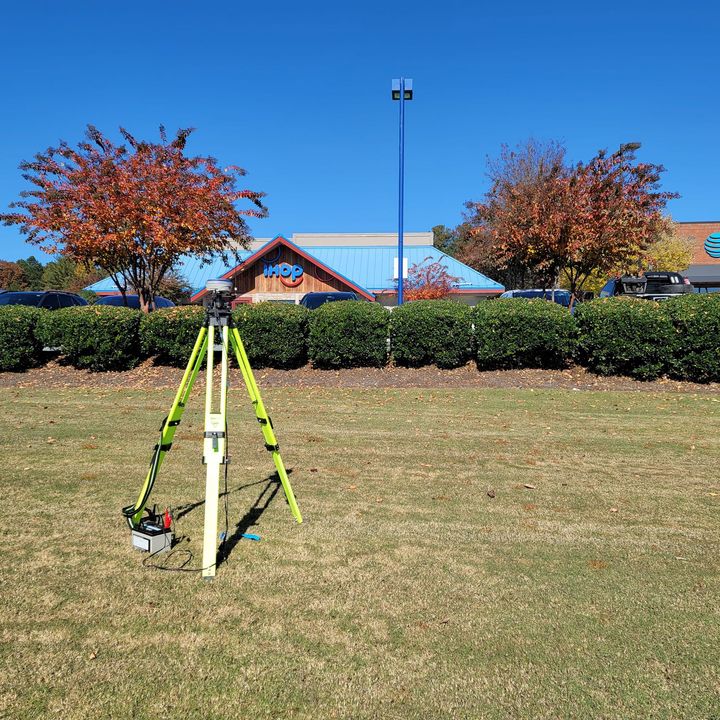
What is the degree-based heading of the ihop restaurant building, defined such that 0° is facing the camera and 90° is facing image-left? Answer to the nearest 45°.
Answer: approximately 0°

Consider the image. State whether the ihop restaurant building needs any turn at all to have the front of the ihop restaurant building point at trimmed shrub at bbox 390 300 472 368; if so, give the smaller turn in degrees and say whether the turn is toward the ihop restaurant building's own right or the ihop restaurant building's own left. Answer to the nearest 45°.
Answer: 0° — it already faces it

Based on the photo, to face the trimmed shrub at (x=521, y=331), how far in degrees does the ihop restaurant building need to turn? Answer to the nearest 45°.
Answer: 0° — it already faces it

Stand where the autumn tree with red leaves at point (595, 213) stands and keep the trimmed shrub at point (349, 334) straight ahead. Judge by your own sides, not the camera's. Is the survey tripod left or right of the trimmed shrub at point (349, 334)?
left

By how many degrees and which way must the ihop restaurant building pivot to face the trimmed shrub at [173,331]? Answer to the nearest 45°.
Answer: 0° — it already faces it
